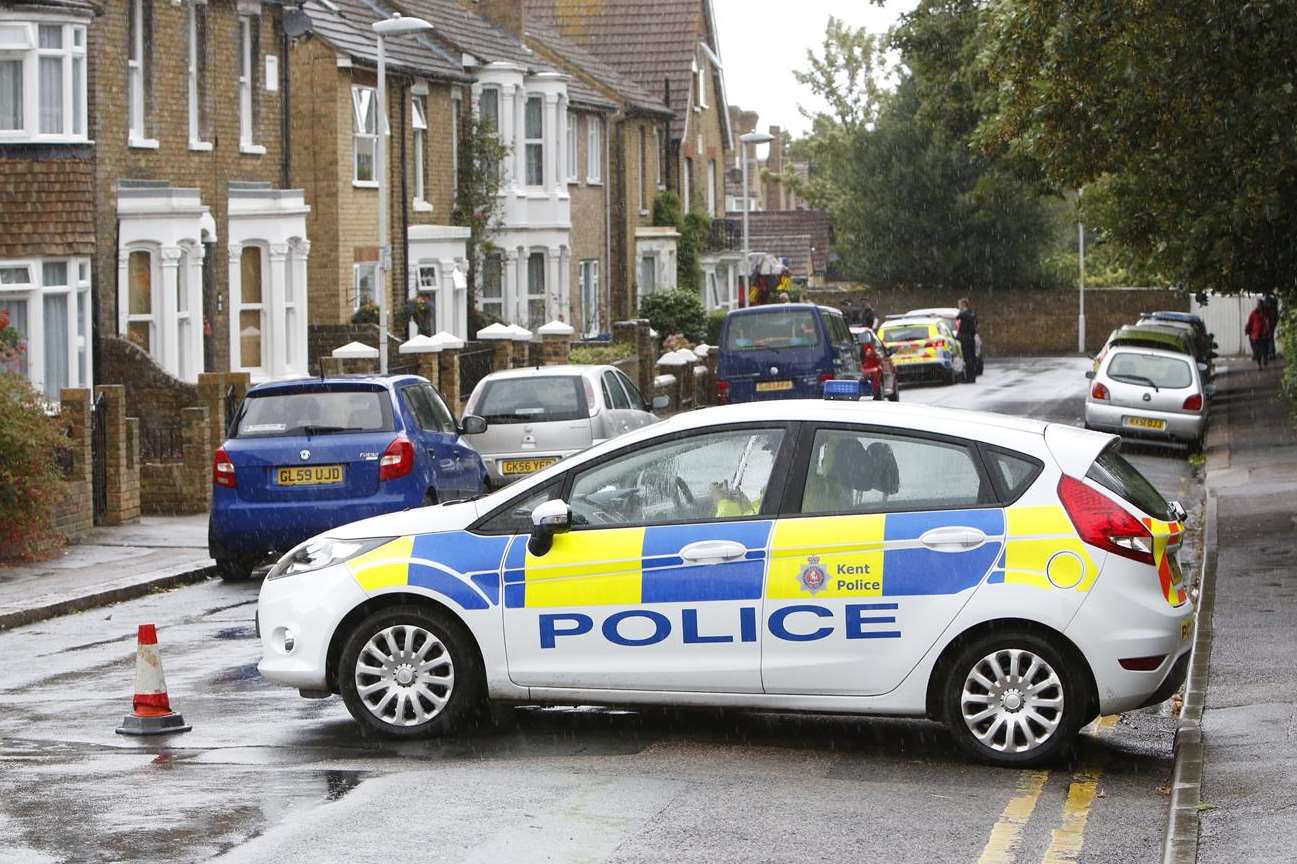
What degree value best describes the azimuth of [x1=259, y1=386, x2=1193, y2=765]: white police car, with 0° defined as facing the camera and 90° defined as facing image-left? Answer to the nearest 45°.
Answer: approximately 90°

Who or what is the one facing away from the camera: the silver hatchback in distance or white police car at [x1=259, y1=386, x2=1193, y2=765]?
the silver hatchback in distance

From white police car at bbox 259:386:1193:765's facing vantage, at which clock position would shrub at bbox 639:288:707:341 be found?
The shrub is roughly at 3 o'clock from the white police car.

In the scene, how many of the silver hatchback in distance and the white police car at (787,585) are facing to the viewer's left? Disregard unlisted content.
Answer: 1

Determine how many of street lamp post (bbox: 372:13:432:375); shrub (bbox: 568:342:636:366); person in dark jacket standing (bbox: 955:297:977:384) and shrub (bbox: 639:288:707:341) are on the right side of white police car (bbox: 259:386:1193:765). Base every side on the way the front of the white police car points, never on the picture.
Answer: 4

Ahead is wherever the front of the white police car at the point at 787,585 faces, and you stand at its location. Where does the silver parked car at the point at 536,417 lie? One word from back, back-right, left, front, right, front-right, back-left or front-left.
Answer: right

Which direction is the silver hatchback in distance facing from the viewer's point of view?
away from the camera

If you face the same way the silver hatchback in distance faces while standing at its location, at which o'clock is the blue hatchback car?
The blue hatchback car is roughly at 7 o'clock from the silver hatchback in distance.

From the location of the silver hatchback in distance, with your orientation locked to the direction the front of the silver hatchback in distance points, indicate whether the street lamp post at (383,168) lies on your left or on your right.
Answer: on your left

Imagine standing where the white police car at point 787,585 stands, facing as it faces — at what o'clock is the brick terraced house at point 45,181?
The brick terraced house is roughly at 2 o'clock from the white police car.

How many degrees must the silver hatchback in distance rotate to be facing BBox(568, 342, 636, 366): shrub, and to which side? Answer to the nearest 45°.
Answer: approximately 45° to its left

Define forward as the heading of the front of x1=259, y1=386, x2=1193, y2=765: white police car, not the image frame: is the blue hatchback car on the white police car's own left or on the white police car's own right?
on the white police car's own right

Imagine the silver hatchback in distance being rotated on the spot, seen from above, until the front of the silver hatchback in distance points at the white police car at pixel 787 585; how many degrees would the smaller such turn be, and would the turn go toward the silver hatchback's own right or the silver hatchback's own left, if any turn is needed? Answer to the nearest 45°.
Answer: approximately 180°

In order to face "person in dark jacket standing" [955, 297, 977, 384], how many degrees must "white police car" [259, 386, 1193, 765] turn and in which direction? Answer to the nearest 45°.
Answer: approximately 90° to its right

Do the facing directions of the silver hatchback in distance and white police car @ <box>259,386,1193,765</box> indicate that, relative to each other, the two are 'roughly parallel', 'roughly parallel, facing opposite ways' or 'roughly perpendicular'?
roughly perpendicular
